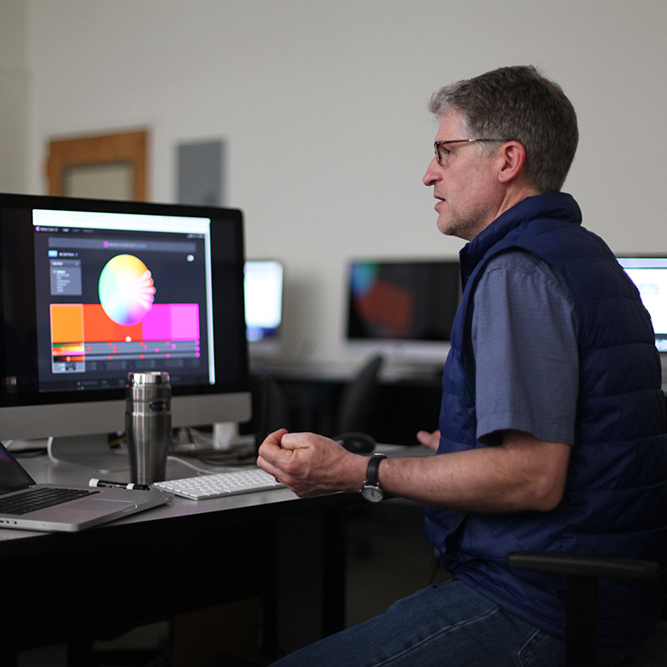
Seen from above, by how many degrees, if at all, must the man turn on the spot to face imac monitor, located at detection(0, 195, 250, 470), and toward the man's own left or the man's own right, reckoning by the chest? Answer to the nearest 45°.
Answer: approximately 45° to the man's own right

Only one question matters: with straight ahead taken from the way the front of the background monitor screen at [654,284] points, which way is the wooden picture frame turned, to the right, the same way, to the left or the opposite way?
the same way

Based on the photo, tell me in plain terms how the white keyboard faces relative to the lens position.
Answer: facing the viewer and to the right of the viewer

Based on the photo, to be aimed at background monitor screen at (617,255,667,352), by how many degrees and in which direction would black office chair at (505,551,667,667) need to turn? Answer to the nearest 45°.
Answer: approximately 90° to its right

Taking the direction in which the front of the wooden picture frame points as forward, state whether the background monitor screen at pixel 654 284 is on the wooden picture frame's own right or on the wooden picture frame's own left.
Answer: on the wooden picture frame's own left

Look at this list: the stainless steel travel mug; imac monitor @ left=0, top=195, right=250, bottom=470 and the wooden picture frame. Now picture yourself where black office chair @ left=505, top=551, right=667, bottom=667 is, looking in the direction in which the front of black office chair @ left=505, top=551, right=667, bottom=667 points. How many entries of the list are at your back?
0

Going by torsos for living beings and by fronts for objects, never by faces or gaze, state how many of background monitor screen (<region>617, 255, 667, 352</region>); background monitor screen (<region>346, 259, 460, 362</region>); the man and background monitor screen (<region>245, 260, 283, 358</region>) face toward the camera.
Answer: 3

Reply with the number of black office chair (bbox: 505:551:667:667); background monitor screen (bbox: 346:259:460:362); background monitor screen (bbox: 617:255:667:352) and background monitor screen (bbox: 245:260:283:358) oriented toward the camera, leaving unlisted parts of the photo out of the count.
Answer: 3

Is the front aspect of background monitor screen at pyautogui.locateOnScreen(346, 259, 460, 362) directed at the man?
yes

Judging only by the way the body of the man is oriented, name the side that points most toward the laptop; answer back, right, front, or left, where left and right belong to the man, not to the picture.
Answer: front

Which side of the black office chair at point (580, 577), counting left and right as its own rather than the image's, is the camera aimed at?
left

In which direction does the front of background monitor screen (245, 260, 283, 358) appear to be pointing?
toward the camera

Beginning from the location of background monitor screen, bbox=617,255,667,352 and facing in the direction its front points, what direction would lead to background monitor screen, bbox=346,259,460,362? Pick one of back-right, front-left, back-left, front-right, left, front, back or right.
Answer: back-right

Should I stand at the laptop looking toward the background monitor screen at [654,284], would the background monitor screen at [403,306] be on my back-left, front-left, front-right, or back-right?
front-left

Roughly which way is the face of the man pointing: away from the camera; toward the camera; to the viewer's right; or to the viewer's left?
to the viewer's left

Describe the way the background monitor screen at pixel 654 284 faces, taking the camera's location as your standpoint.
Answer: facing the viewer

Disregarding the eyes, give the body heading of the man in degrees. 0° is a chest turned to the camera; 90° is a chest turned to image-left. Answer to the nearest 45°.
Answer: approximately 90°

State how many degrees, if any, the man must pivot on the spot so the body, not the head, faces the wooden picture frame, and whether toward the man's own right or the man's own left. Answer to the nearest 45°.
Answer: approximately 45° to the man's own right

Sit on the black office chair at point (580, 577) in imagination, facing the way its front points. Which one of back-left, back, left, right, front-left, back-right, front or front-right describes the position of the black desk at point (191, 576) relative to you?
front-right
